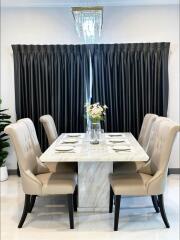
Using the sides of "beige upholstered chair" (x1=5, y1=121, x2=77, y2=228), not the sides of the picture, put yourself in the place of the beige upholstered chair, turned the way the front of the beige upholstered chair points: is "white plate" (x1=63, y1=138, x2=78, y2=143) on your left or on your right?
on your left

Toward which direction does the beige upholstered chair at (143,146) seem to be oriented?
to the viewer's left

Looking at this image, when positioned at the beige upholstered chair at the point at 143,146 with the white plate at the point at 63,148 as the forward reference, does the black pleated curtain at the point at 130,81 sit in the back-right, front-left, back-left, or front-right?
back-right

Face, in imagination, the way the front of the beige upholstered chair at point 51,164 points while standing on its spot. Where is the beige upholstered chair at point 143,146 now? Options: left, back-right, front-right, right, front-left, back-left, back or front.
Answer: front

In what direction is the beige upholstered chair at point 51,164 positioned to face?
to the viewer's right

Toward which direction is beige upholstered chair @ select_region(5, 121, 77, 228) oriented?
to the viewer's right

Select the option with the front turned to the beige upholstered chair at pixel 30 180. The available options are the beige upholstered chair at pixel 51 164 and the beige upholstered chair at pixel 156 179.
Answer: the beige upholstered chair at pixel 156 179

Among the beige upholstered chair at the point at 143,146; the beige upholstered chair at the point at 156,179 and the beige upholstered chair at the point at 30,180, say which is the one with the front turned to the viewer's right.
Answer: the beige upholstered chair at the point at 30,180

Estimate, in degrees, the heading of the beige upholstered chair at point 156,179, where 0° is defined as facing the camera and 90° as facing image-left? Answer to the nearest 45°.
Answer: approximately 90°

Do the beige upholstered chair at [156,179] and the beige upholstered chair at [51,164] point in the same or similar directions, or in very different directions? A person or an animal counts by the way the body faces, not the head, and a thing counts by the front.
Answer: very different directions
